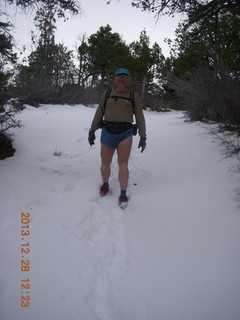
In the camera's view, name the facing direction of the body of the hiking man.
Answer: toward the camera

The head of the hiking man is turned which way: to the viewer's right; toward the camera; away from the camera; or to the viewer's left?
toward the camera

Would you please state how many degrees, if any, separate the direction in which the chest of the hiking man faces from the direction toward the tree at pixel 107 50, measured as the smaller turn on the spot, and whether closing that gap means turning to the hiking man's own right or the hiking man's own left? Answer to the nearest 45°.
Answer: approximately 180°
